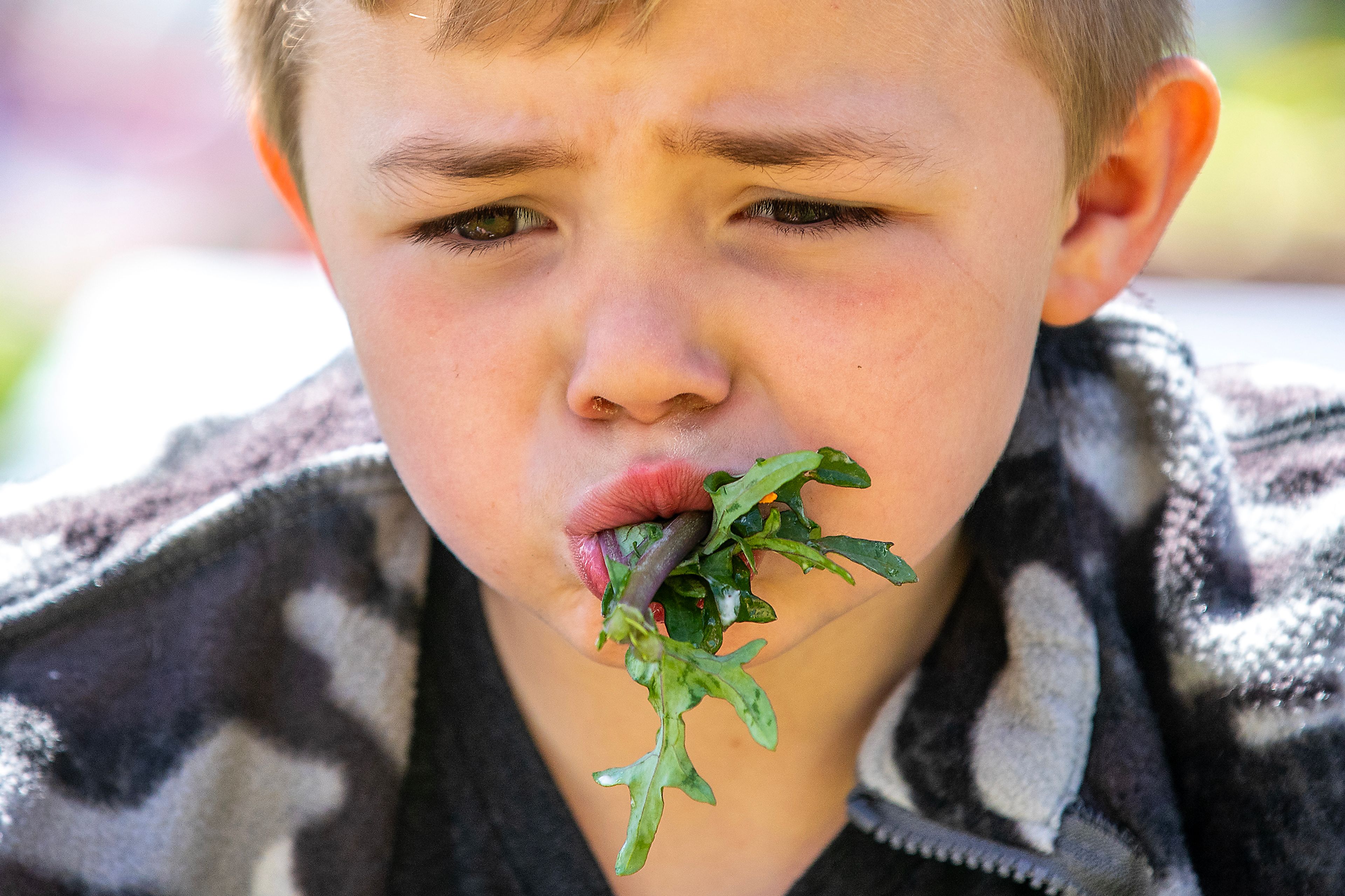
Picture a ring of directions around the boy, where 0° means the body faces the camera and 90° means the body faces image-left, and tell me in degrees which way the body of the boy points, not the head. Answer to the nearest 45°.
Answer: approximately 0°
